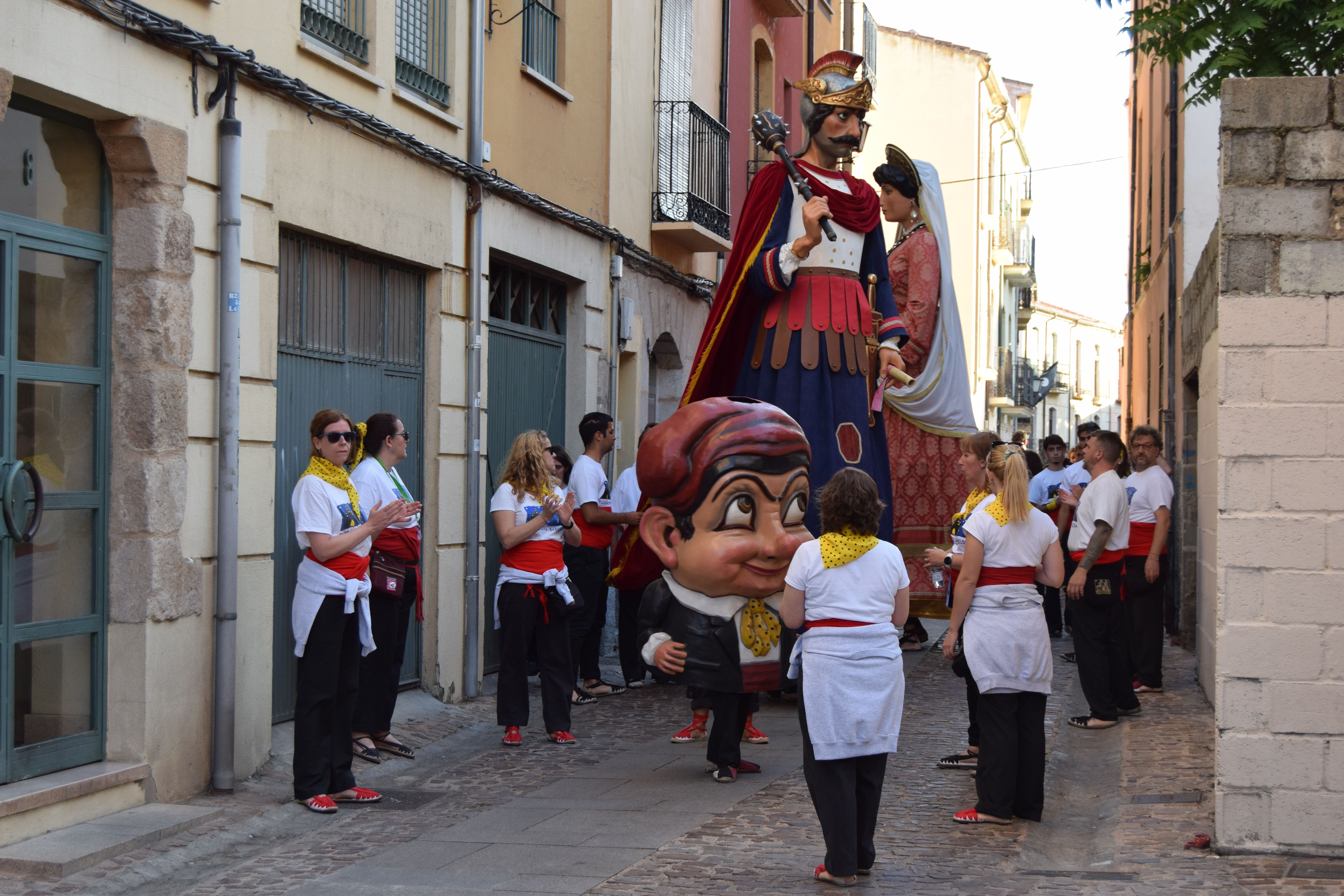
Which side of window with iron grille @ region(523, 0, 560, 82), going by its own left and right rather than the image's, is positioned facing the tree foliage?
front

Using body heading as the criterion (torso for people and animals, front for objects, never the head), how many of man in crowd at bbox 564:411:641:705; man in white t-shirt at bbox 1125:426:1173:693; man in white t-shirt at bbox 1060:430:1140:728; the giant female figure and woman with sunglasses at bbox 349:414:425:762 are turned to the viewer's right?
2

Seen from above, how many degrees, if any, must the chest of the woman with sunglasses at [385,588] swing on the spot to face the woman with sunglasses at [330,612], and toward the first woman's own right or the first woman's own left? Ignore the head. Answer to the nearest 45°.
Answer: approximately 90° to the first woman's own right

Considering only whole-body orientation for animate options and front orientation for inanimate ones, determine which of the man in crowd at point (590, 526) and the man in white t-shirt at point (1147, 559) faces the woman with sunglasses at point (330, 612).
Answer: the man in white t-shirt

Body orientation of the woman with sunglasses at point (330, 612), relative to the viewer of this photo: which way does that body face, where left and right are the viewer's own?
facing the viewer and to the right of the viewer

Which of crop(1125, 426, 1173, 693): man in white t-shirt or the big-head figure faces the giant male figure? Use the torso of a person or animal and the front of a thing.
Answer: the man in white t-shirt

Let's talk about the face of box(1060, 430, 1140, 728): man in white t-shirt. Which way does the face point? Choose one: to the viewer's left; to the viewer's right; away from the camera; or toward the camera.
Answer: to the viewer's left

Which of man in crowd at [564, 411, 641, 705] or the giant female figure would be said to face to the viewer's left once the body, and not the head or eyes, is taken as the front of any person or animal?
the giant female figure

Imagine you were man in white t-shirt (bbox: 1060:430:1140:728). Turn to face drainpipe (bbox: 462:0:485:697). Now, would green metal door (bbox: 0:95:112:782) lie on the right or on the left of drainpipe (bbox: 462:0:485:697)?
left

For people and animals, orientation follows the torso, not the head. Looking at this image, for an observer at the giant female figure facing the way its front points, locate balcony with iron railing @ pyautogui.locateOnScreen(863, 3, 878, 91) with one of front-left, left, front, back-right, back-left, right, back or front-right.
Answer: right

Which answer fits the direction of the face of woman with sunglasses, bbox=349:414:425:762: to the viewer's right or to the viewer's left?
to the viewer's right
